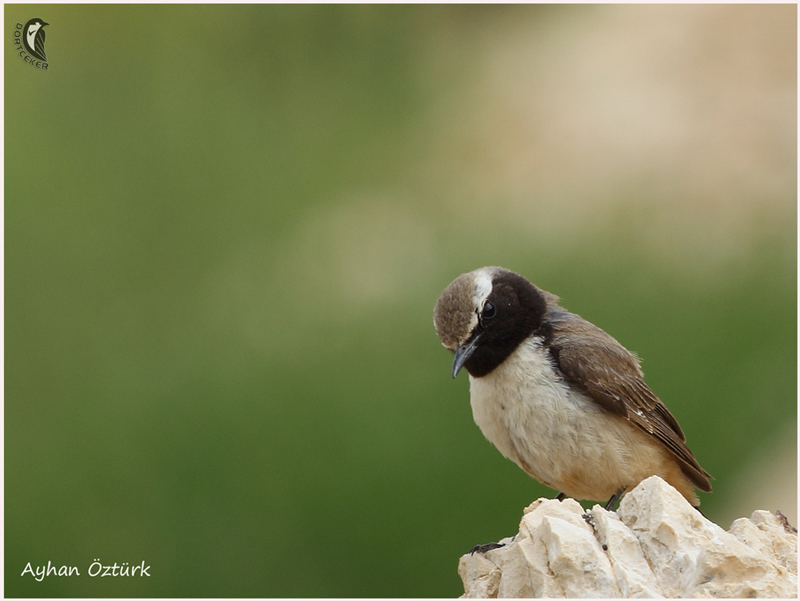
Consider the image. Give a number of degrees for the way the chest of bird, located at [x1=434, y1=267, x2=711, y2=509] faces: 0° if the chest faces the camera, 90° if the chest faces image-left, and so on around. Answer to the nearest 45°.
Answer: approximately 45°
